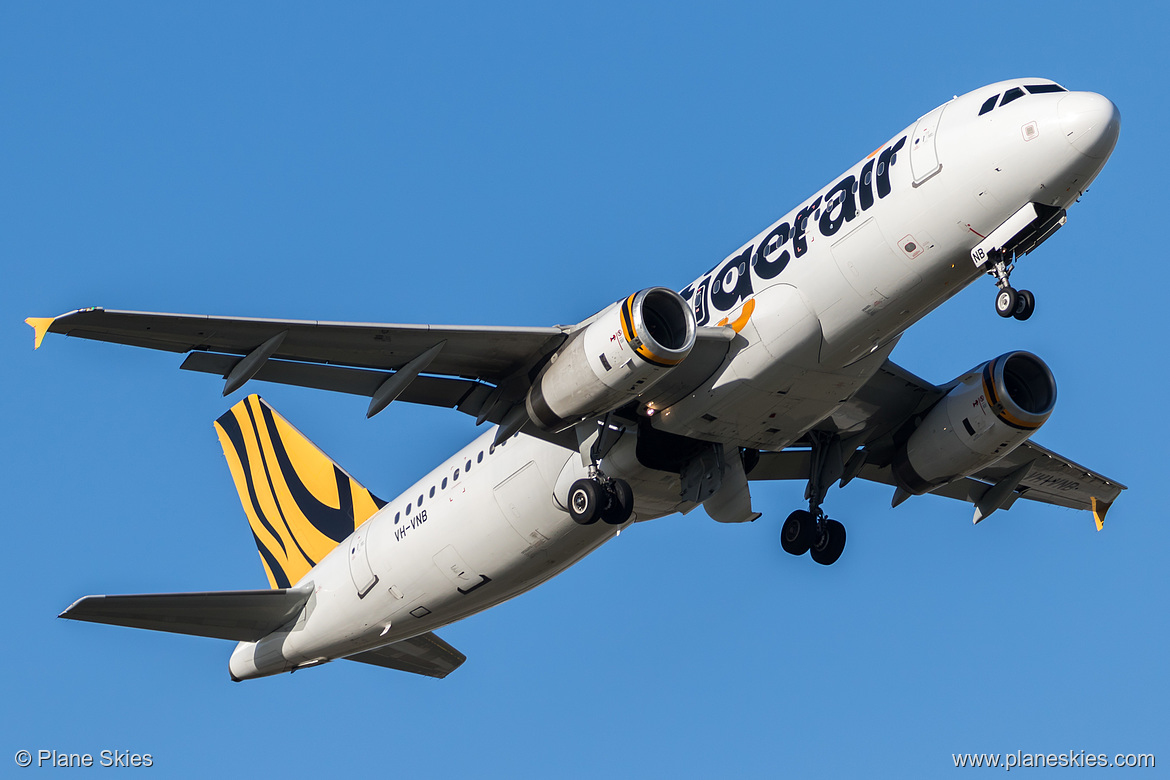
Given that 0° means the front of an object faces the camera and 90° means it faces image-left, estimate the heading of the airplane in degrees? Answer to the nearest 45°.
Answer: approximately 315°
